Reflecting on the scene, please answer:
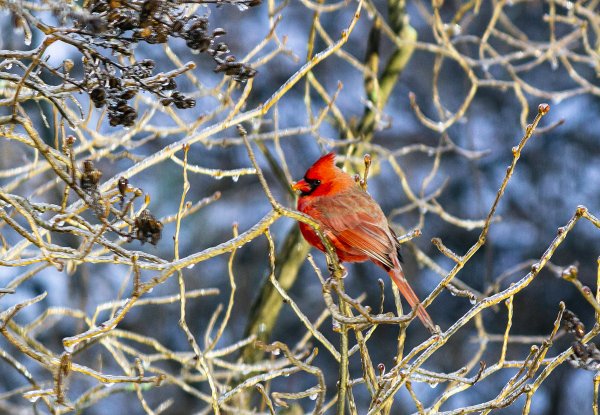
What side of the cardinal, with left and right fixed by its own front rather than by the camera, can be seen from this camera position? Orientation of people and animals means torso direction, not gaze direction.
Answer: left
